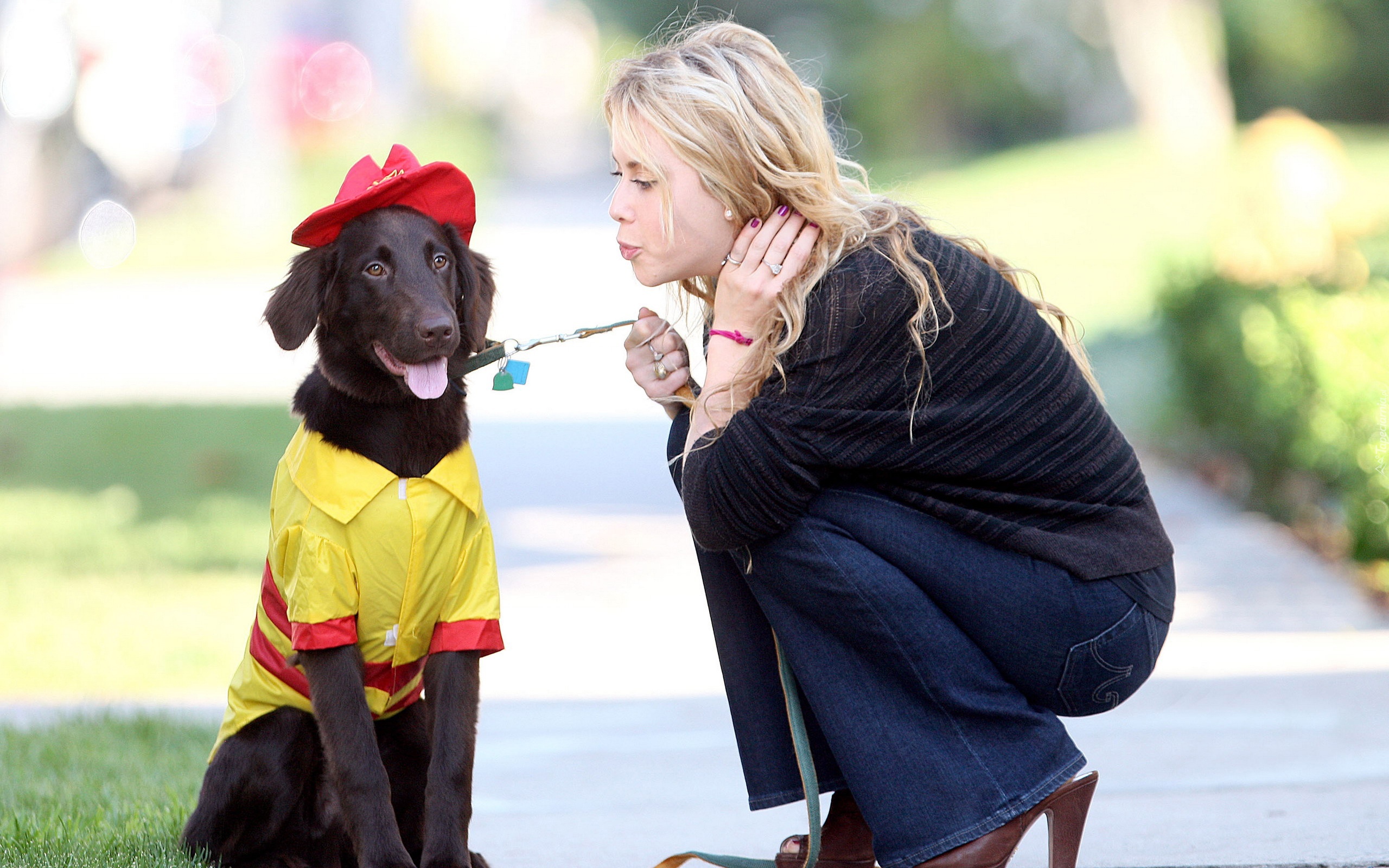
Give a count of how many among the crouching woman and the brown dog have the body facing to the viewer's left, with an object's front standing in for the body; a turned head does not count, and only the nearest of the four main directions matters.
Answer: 1

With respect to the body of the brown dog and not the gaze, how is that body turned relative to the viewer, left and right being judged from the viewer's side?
facing the viewer and to the right of the viewer

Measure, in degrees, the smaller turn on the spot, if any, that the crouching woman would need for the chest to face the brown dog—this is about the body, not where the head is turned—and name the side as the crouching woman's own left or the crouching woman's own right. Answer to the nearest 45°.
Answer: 0° — they already face it

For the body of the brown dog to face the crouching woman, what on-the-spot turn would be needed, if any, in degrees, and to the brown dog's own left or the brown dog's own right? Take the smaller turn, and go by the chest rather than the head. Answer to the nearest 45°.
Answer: approximately 45° to the brown dog's own left

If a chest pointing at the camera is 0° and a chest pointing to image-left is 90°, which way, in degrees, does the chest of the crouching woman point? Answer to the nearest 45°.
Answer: approximately 90°

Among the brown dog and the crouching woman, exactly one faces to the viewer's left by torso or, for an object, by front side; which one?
the crouching woman

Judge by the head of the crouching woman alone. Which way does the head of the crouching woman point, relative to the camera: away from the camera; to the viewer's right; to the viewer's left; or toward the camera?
to the viewer's left

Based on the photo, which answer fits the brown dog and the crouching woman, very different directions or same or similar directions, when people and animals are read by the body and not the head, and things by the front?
very different directions
